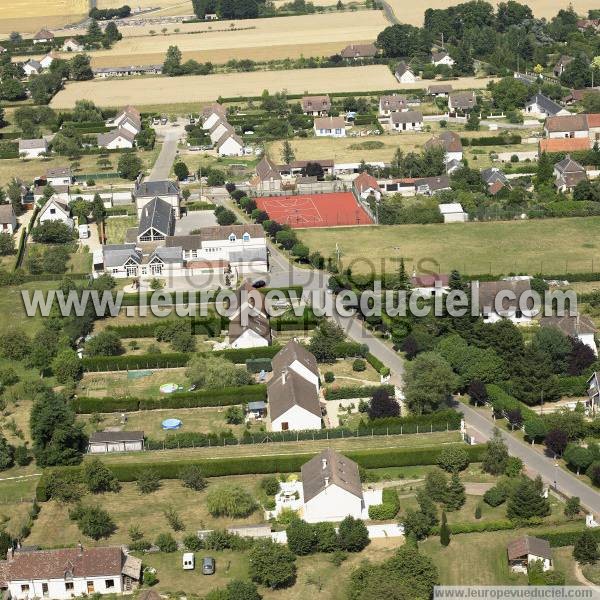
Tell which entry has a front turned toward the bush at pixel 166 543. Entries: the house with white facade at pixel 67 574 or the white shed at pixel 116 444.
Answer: the white shed

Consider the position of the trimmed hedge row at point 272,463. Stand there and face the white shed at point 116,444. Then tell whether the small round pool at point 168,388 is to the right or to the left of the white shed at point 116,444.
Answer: right

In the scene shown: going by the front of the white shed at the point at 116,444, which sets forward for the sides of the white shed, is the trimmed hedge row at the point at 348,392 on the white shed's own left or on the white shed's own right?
on the white shed's own left

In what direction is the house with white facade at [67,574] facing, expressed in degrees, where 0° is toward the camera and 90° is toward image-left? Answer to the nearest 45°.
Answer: approximately 0°

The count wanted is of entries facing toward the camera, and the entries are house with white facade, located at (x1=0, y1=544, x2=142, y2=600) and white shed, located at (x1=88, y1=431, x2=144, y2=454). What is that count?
2

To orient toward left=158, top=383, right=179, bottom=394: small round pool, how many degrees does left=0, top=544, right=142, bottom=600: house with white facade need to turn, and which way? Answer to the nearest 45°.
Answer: approximately 180°

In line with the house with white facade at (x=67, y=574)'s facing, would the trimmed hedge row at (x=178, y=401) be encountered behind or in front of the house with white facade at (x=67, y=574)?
behind

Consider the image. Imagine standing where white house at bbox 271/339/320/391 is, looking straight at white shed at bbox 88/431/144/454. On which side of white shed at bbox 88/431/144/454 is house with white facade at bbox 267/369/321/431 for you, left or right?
left

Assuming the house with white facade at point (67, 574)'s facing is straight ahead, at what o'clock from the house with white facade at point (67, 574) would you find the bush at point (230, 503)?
The bush is roughly at 8 o'clock from the house with white facade.

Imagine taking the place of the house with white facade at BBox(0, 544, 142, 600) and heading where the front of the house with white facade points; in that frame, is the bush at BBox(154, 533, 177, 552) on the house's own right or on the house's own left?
on the house's own left

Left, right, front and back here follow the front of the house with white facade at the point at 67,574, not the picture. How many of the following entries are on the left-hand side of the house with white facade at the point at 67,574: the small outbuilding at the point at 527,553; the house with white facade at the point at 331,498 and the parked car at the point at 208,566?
3
